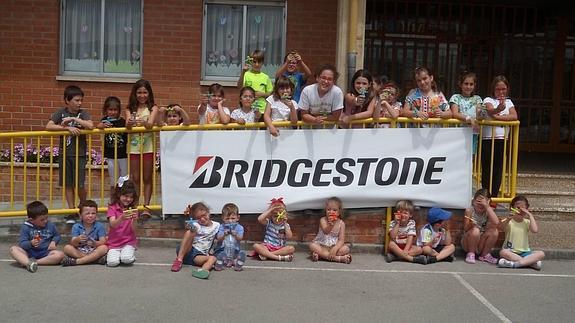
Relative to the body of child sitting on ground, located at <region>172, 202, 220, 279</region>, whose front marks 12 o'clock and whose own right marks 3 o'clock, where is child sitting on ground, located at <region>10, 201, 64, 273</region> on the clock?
child sitting on ground, located at <region>10, 201, 64, 273</region> is roughly at 3 o'clock from child sitting on ground, located at <region>172, 202, 220, 279</region>.

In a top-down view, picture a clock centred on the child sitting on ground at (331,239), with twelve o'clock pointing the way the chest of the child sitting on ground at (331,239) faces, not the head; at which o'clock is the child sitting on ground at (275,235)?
the child sitting on ground at (275,235) is roughly at 3 o'clock from the child sitting on ground at (331,239).

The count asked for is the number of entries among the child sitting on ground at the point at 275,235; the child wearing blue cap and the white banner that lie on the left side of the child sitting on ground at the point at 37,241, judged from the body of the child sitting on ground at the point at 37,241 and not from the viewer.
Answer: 3

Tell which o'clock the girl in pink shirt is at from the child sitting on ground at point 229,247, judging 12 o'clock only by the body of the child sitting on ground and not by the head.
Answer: The girl in pink shirt is roughly at 3 o'clock from the child sitting on ground.

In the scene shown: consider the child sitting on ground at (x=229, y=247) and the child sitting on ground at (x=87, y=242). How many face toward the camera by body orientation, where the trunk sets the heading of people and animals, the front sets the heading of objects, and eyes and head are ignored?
2

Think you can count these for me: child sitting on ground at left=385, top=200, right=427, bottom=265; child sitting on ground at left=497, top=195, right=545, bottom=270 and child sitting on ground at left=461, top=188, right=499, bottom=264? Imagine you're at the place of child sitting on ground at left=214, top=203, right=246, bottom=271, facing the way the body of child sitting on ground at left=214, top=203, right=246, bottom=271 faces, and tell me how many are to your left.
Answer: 3

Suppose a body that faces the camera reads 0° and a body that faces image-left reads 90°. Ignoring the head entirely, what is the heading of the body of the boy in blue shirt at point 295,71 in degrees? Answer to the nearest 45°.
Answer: approximately 0°

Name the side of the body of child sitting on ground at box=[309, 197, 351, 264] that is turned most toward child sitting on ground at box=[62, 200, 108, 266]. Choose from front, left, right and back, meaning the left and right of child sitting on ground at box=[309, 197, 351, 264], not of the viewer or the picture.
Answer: right
